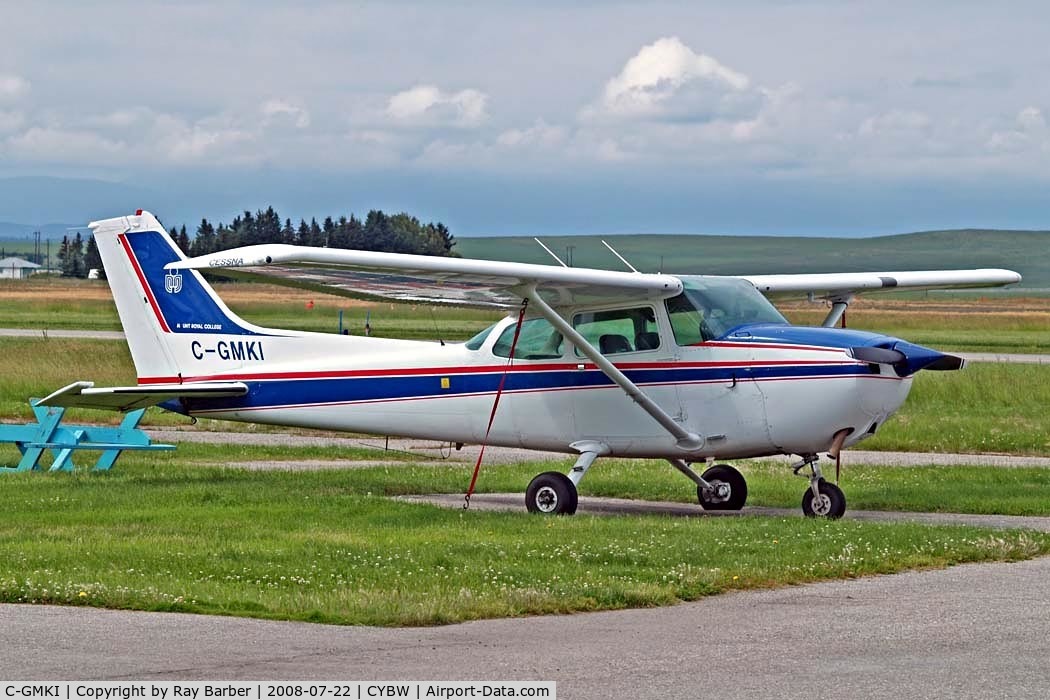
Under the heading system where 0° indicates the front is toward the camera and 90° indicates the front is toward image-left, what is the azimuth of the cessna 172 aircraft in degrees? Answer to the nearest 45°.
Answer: approximately 315°
